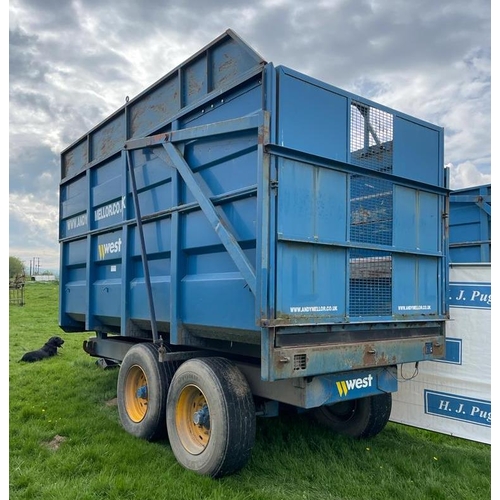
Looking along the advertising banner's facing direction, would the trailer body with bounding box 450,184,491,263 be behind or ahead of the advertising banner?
behind

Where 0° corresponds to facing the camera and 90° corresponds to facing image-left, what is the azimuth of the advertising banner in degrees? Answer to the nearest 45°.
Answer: approximately 45°

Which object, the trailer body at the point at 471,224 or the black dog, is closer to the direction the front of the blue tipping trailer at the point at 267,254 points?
the black dog

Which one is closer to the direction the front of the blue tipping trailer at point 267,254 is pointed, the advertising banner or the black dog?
the black dog

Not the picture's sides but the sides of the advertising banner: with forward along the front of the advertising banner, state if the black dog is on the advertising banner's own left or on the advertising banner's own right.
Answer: on the advertising banner's own right

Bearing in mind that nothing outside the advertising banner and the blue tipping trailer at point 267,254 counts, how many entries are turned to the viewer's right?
0

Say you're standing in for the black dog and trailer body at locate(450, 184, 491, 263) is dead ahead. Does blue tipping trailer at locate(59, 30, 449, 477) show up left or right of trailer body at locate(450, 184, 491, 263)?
right

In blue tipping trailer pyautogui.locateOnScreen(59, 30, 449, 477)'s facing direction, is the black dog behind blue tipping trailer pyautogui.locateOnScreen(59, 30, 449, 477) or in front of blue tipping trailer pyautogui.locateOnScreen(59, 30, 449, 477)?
in front

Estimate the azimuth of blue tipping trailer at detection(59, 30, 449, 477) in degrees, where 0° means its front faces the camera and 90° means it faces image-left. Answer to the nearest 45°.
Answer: approximately 135°
